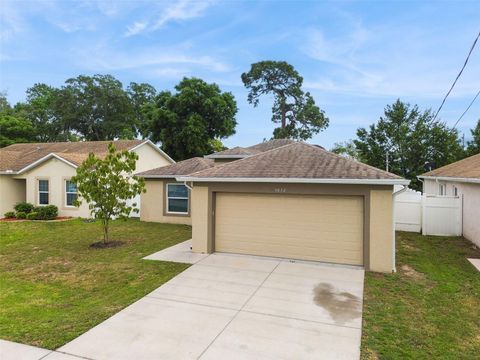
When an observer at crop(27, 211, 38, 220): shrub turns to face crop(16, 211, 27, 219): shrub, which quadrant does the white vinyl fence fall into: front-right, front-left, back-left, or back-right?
back-right

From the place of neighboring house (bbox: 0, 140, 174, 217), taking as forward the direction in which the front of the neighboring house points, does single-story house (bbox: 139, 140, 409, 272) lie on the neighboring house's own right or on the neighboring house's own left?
on the neighboring house's own left

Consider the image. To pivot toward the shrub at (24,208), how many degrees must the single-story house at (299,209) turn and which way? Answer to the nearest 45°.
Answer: approximately 135° to its right

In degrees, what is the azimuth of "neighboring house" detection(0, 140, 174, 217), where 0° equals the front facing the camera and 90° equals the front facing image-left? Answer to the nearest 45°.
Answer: approximately 45°

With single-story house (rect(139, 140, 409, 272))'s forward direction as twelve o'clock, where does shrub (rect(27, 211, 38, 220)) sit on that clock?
The shrub is roughly at 4 o'clock from the single-story house.

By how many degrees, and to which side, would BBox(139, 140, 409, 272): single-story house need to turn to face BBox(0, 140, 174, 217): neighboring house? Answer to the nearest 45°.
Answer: approximately 135° to its right

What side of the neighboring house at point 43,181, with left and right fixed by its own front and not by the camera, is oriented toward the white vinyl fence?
left

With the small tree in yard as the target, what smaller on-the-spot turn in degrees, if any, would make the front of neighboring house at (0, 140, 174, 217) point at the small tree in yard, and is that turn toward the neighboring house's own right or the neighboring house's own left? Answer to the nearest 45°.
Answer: approximately 45° to the neighboring house's own left

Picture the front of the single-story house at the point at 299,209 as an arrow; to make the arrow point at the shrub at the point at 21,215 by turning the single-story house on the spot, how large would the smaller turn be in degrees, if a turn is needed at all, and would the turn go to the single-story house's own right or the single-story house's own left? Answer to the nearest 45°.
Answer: approximately 135° to the single-story house's own right
